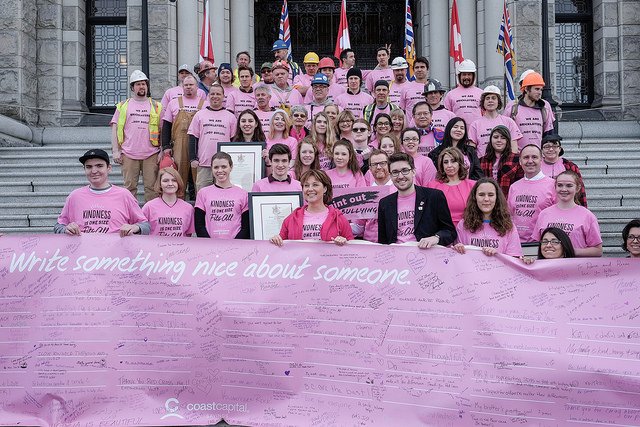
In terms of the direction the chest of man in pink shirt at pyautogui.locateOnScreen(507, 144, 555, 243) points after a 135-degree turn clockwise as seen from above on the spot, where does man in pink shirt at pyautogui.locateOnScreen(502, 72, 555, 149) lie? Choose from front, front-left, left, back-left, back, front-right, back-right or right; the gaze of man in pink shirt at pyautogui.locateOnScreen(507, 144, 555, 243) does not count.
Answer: front-right

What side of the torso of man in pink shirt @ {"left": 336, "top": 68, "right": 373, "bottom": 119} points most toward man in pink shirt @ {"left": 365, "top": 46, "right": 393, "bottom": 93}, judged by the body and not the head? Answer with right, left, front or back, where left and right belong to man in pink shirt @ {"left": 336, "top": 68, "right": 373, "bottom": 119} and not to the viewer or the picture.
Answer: back

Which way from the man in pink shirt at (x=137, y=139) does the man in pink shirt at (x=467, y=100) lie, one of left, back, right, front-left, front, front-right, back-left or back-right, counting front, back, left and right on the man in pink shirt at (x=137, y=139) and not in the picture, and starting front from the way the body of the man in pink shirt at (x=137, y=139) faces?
left

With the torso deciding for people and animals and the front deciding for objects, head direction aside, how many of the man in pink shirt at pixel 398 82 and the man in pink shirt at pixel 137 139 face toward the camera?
2

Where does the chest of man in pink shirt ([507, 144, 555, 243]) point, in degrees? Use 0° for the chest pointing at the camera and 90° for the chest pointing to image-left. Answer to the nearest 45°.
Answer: approximately 0°

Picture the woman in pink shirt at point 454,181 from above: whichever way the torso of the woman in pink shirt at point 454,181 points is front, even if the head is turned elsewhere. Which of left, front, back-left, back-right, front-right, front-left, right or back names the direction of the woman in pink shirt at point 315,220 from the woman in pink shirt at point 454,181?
front-right

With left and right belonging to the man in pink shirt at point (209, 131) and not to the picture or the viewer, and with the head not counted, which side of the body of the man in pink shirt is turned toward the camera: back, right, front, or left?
front

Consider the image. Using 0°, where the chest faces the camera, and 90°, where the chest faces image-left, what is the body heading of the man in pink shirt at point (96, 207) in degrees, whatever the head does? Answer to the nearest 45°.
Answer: approximately 0°

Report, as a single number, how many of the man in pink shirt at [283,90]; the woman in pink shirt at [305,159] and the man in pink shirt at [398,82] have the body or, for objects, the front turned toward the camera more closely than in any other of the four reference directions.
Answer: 3

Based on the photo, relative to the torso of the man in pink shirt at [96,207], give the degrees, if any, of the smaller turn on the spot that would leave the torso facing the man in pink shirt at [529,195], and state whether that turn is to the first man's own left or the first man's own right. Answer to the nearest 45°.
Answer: approximately 90° to the first man's own left

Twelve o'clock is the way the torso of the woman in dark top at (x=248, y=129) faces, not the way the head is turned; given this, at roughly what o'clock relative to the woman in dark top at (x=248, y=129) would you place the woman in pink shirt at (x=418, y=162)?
the woman in pink shirt at (x=418, y=162) is roughly at 10 o'clock from the woman in dark top at (x=248, y=129).

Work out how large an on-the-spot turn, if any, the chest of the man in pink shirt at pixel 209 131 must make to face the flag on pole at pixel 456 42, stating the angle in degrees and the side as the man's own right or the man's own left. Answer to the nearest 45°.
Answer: approximately 135° to the man's own left

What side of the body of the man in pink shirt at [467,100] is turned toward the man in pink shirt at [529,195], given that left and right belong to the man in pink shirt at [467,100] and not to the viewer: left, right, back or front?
front

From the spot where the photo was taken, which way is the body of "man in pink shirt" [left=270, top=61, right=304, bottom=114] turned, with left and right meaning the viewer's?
facing the viewer

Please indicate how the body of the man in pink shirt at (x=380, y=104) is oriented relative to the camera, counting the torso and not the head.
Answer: toward the camera
